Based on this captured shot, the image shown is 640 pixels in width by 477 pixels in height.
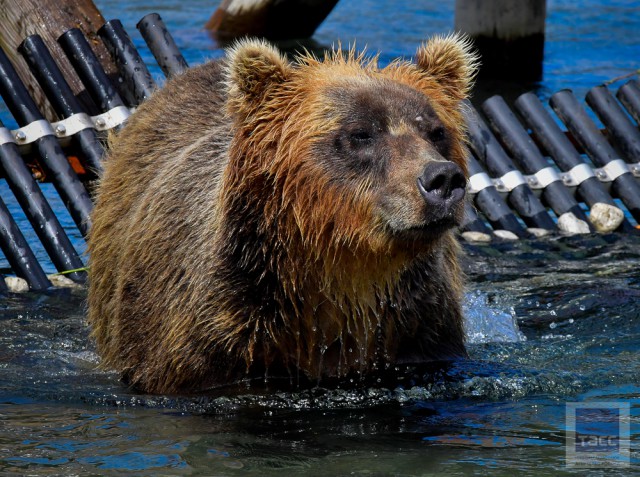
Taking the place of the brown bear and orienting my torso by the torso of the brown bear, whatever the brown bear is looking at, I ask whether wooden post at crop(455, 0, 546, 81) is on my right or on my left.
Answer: on my left

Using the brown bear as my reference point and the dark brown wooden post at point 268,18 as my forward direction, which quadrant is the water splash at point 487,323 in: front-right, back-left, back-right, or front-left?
front-right

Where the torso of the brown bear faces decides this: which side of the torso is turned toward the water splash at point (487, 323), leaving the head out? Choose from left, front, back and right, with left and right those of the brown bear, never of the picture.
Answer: left

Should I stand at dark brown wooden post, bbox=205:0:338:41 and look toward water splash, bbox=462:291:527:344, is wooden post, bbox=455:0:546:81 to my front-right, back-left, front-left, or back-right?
front-left

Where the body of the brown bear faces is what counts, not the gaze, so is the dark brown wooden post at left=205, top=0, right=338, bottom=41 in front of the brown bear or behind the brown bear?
behind
